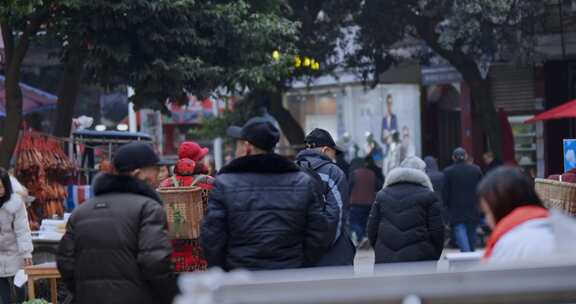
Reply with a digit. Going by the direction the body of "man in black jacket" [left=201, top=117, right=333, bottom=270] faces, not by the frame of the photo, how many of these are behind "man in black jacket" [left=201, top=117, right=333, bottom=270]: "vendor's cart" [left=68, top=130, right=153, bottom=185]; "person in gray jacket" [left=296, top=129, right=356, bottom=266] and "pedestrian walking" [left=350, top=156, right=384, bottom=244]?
0

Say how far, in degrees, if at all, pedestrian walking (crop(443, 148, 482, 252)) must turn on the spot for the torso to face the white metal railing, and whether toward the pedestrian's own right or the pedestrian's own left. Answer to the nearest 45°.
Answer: approximately 180°

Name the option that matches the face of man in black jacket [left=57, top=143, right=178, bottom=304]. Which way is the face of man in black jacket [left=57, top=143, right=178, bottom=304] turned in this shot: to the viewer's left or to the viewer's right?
to the viewer's right

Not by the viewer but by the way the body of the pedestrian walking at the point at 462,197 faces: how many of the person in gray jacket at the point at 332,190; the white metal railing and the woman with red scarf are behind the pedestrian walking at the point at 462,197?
3

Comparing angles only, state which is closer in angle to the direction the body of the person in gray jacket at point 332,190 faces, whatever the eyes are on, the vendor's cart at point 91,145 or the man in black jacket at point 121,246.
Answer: the vendor's cart

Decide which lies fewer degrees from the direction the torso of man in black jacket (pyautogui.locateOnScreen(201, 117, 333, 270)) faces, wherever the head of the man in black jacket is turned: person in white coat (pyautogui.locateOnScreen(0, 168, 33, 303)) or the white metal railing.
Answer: the person in white coat

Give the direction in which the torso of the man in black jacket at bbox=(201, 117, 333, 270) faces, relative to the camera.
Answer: away from the camera

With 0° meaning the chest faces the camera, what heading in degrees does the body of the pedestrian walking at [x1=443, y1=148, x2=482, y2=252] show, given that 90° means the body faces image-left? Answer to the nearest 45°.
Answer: approximately 180°

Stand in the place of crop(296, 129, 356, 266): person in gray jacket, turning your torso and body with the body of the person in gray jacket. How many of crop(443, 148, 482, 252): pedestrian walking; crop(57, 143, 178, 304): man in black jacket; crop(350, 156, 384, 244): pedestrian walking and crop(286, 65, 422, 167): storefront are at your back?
1

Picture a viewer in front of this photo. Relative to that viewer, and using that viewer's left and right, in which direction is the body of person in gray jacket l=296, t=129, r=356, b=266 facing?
facing away from the viewer and to the right of the viewer

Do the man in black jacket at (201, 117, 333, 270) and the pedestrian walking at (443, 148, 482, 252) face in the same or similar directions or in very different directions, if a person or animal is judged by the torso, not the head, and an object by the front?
same or similar directions

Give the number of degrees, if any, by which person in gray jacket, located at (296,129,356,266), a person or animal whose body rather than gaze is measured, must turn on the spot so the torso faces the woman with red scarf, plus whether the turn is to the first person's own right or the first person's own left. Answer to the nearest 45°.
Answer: approximately 135° to the first person's own right
